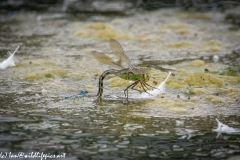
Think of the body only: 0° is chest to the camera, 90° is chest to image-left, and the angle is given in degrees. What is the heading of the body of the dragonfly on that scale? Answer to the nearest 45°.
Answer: approximately 270°
